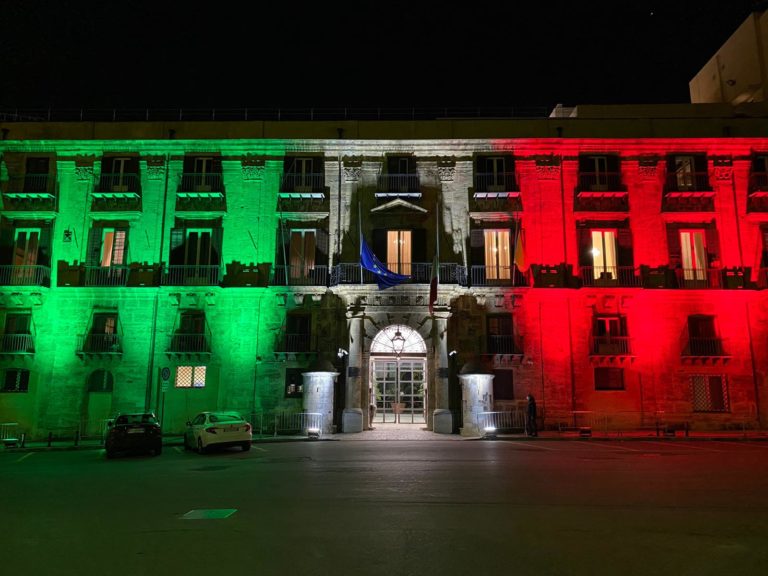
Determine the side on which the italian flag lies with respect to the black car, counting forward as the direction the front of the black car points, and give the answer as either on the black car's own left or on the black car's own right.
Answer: on the black car's own right

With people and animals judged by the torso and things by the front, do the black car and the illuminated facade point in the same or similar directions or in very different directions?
very different directions

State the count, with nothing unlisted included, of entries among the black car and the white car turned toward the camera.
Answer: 0

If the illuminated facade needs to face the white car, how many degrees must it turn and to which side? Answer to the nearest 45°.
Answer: approximately 45° to its right

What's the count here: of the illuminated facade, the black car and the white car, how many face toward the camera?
1

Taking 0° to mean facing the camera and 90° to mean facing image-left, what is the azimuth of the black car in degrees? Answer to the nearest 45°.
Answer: approximately 180°

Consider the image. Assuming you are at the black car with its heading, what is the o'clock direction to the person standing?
The person standing is roughly at 3 o'clock from the black car.

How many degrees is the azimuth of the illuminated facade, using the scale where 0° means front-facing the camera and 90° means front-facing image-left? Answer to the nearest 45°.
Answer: approximately 0°

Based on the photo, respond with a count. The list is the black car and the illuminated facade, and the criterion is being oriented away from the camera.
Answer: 1

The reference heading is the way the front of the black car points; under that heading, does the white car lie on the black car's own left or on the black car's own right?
on the black car's own right
